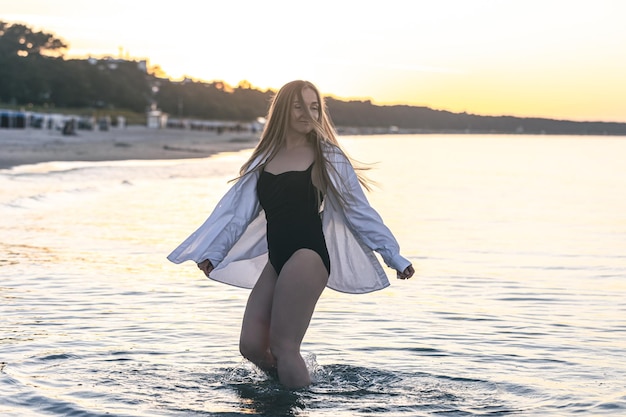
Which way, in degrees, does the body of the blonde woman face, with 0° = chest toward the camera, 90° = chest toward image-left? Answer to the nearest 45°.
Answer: approximately 45°
